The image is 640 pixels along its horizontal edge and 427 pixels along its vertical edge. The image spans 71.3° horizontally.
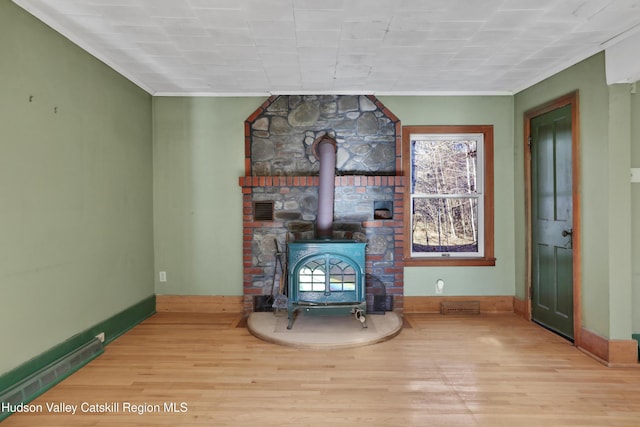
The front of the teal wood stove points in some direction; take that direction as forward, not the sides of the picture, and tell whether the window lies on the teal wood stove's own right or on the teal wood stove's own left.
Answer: on the teal wood stove's own left

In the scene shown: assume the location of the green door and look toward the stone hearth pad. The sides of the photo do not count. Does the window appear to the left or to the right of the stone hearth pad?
right

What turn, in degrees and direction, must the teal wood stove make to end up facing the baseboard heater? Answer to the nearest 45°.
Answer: approximately 45° to its right

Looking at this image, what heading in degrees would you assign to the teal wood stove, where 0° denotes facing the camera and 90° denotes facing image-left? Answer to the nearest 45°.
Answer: approximately 0°

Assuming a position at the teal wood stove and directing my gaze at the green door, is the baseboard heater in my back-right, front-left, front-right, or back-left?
back-right

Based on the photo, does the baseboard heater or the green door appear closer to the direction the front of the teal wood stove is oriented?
the baseboard heater

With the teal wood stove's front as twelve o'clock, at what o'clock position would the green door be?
The green door is roughly at 9 o'clock from the teal wood stove.
